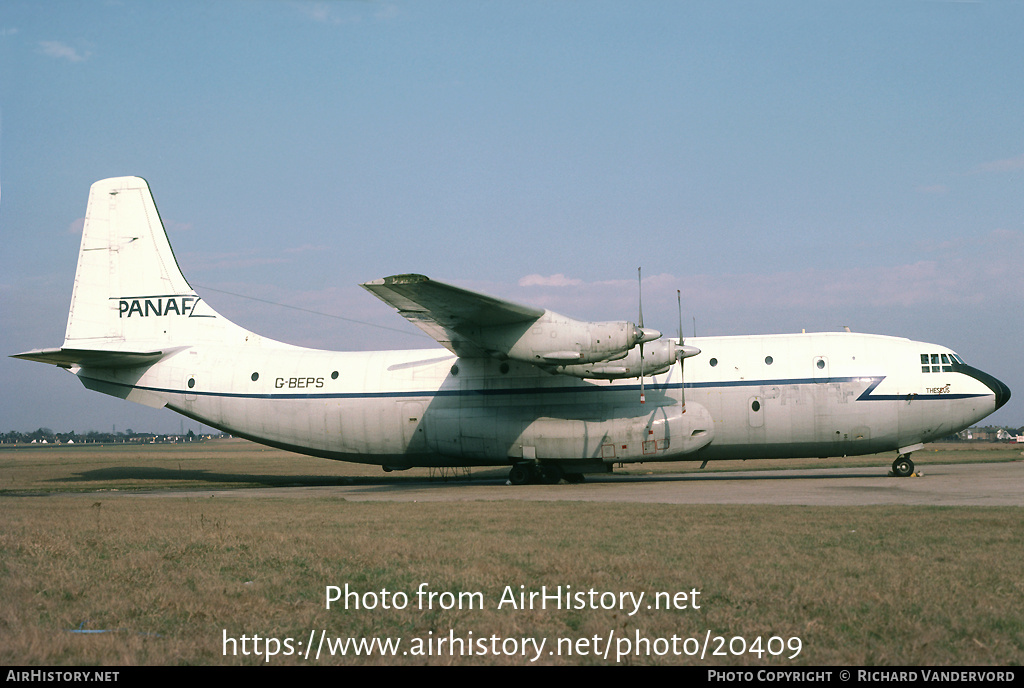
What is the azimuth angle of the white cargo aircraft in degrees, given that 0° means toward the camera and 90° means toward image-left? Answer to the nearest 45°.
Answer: approximately 270°
